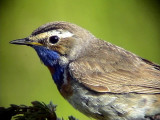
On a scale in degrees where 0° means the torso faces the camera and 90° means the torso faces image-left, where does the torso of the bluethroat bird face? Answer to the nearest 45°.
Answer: approximately 90°
